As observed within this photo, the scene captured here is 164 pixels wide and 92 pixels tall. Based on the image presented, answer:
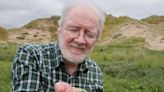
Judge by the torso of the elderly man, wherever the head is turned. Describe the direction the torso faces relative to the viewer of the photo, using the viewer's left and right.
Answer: facing the viewer and to the right of the viewer
